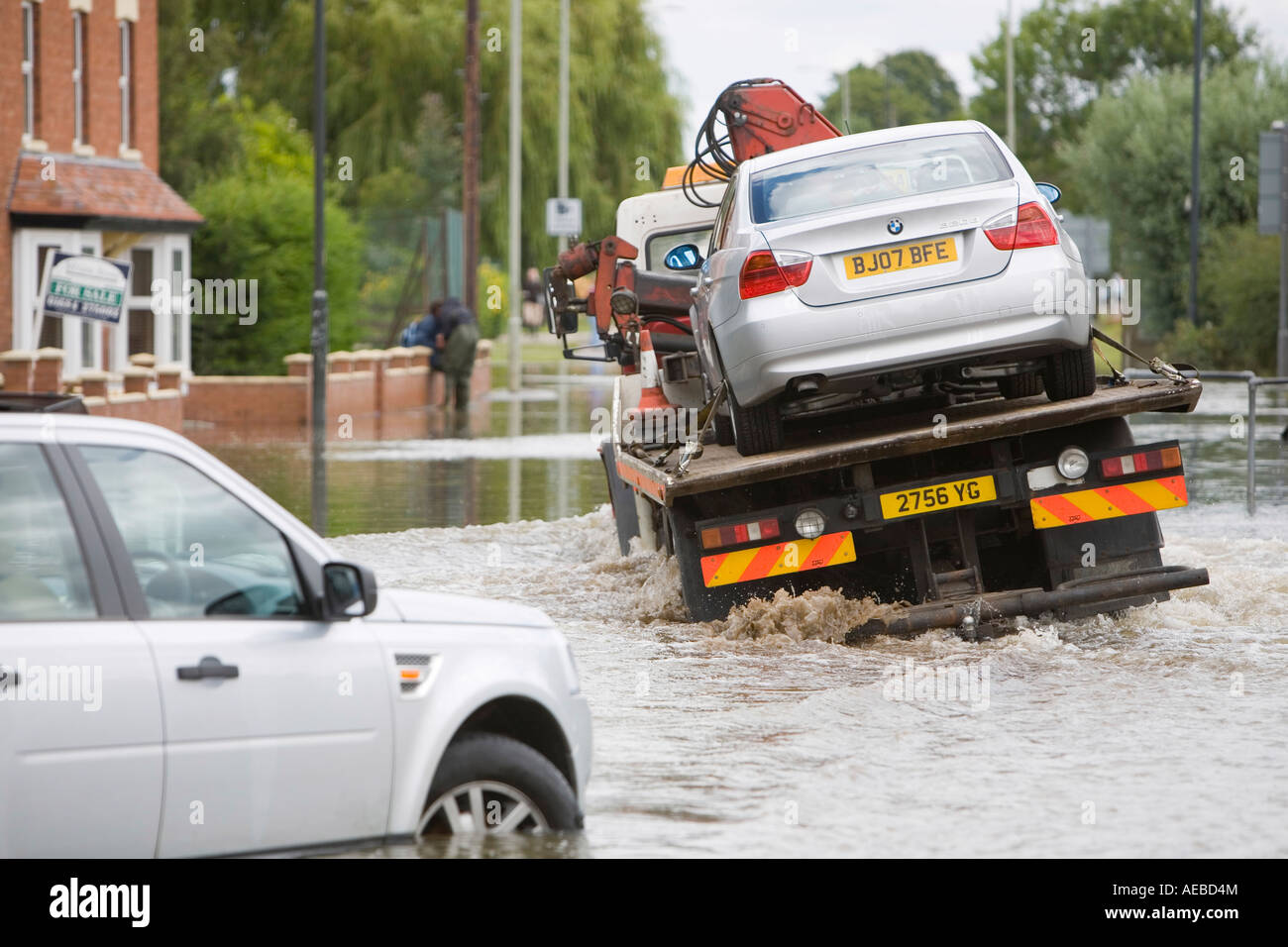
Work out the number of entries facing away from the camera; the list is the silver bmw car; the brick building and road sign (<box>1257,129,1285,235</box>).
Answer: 2

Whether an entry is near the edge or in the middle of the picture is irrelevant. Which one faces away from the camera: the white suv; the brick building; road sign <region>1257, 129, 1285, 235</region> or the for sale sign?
the road sign

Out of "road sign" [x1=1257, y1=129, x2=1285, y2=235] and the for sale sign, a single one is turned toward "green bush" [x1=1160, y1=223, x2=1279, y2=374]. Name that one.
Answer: the road sign

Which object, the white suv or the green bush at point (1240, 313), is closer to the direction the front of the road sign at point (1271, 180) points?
the green bush

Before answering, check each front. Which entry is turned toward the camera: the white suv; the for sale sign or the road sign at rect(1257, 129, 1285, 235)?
the for sale sign

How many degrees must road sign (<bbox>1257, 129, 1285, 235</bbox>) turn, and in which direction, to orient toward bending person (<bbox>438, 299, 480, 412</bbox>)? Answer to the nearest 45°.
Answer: approximately 90° to its left

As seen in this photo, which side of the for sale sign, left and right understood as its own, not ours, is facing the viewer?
front

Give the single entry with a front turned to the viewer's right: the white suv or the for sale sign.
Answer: the white suv

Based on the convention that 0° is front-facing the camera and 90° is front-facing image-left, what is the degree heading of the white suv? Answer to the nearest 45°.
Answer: approximately 270°

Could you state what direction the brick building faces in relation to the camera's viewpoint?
facing the viewer and to the right of the viewer

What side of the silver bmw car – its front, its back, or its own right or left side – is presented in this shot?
back

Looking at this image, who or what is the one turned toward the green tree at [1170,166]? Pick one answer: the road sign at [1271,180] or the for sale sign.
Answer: the road sign

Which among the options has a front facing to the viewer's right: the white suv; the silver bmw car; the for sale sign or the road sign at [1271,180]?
the white suv

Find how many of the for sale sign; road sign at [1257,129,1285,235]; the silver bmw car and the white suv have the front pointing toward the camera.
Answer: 1

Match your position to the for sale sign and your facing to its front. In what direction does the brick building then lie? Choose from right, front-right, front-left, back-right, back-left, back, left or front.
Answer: back

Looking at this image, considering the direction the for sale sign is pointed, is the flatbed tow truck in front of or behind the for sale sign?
in front

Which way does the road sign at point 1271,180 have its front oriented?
away from the camera
